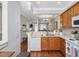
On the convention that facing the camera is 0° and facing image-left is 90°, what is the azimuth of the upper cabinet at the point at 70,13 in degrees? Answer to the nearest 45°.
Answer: approximately 90°

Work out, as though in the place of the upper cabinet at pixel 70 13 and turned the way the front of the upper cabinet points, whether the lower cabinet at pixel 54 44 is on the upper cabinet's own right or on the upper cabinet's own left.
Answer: on the upper cabinet's own right

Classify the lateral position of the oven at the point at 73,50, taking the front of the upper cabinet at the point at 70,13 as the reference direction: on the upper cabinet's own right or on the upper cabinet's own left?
on the upper cabinet's own left
